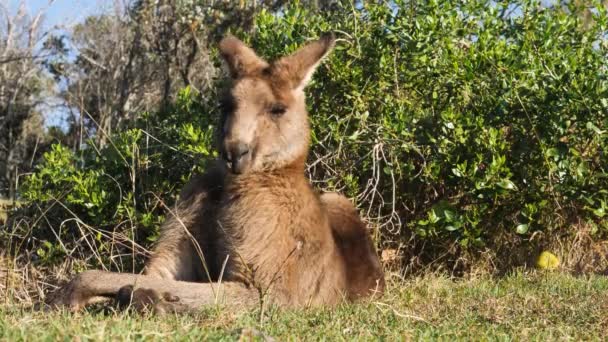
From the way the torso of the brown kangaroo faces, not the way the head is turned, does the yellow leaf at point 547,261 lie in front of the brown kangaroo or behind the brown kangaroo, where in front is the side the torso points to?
behind

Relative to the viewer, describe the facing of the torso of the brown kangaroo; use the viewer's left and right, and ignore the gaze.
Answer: facing the viewer and to the left of the viewer

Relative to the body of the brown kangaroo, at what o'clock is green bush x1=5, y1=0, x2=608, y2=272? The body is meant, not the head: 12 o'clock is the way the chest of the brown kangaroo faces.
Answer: The green bush is roughly at 6 o'clock from the brown kangaroo.
